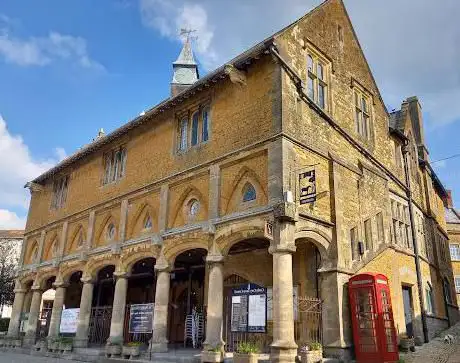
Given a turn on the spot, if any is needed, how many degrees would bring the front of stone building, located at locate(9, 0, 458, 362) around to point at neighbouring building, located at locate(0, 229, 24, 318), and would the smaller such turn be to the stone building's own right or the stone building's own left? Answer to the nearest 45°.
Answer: approximately 90° to the stone building's own right

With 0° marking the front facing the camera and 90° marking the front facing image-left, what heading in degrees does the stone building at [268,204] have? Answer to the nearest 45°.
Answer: approximately 45°

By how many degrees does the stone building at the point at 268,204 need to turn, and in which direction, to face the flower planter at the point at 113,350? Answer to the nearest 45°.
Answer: approximately 45° to its right

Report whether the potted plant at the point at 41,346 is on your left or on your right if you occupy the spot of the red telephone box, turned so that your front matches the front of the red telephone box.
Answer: on your right

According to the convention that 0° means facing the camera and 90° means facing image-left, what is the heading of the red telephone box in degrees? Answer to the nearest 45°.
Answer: approximately 45°

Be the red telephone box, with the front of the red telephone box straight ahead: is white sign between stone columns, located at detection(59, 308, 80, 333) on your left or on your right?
on your right
